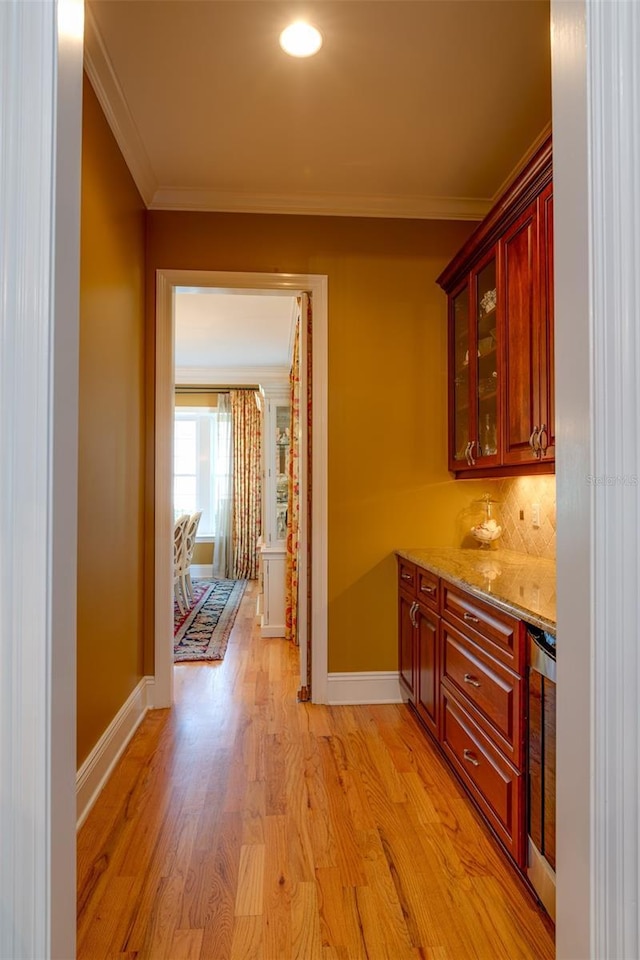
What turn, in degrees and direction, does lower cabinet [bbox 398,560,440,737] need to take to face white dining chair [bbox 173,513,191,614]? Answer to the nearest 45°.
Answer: approximately 45° to its right

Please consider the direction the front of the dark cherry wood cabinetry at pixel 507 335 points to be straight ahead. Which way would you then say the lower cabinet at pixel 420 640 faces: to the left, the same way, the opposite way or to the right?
the same way

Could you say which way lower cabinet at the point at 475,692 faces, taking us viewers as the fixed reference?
facing to the left of the viewer

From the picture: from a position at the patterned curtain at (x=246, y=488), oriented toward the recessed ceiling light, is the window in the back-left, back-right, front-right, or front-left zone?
back-right

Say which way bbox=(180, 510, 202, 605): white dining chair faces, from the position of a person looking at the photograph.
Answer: facing to the left of the viewer

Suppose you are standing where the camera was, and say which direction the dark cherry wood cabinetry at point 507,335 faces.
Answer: facing to the left of the viewer

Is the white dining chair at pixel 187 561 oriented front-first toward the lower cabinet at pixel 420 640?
no

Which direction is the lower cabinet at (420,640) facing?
to the viewer's left

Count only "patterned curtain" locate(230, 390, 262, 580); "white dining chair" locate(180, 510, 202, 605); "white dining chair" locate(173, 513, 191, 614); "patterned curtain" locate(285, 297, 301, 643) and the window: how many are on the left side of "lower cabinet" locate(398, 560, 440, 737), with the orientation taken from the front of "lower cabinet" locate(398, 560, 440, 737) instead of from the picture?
0

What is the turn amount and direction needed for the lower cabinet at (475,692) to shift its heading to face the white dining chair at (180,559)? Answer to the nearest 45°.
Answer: approximately 45° to its right

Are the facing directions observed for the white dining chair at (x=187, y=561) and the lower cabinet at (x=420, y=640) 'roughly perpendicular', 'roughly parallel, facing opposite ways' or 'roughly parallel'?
roughly parallel

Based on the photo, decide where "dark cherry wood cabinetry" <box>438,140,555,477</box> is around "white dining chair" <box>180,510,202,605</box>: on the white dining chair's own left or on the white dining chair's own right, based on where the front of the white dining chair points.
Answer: on the white dining chair's own left

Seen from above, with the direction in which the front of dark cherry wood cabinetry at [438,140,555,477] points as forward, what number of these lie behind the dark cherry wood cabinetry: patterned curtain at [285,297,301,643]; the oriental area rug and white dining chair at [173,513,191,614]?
0

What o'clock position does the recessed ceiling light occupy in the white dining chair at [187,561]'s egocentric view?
The recessed ceiling light is roughly at 9 o'clock from the white dining chair.
